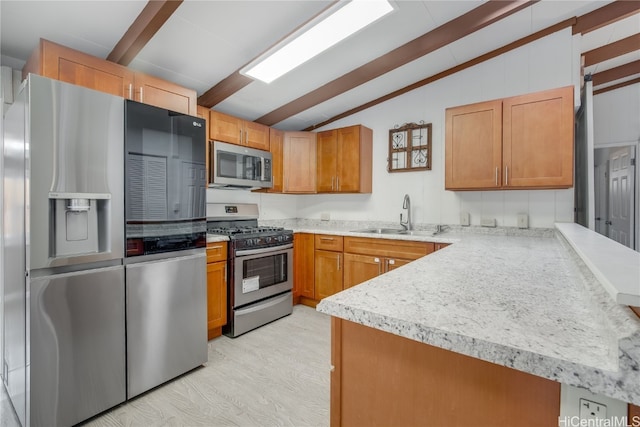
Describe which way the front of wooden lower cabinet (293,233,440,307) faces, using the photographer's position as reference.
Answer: facing the viewer and to the left of the viewer

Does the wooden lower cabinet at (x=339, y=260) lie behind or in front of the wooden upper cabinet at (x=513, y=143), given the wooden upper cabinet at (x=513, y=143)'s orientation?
in front

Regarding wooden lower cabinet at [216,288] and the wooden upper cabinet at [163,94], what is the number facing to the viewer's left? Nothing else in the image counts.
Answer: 0

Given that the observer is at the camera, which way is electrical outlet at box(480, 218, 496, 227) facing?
facing the viewer

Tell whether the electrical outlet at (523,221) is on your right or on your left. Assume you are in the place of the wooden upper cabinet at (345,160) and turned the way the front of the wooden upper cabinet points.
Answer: on your left

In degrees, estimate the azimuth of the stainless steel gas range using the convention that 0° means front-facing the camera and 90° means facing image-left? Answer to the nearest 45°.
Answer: approximately 315°

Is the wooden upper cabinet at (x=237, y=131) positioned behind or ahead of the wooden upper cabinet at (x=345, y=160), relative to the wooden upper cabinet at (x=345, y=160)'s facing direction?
ahead

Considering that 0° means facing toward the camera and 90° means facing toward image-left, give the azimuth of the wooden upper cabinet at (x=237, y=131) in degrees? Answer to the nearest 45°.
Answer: approximately 315°

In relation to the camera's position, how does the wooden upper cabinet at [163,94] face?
facing the viewer and to the right of the viewer
